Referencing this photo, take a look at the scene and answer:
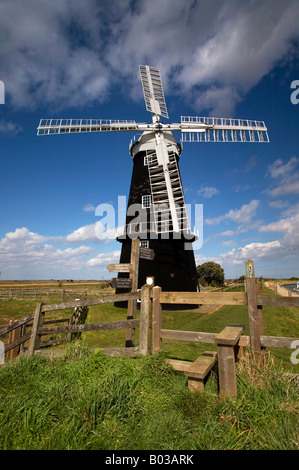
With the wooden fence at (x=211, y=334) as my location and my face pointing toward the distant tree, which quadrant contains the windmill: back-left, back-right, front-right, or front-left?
front-left

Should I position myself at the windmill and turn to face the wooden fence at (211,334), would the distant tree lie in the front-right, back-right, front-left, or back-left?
back-left

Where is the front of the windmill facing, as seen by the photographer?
facing the viewer

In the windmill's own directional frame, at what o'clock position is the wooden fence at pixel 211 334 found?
The wooden fence is roughly at 12 o'clock from the windmill.

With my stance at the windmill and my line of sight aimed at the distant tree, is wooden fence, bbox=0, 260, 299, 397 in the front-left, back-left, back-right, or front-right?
back-right

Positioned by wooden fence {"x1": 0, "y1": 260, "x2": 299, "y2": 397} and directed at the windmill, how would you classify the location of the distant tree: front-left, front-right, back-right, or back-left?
front-right

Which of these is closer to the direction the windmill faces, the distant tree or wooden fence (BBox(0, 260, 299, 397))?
the wooden fence
